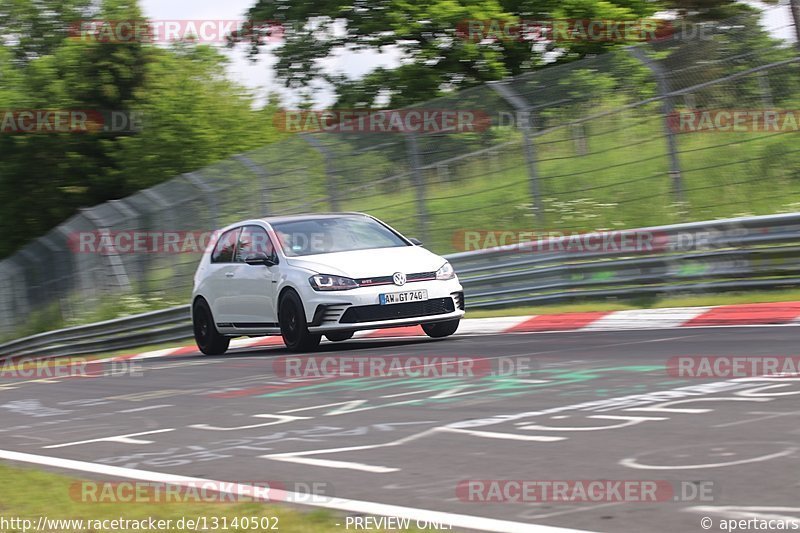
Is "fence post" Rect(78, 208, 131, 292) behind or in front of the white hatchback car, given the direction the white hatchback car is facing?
behind

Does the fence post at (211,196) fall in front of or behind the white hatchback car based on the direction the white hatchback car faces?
behind

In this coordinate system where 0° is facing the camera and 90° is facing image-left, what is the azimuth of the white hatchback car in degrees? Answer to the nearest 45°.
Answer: approximately 315°

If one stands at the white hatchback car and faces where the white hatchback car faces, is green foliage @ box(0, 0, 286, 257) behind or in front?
behind

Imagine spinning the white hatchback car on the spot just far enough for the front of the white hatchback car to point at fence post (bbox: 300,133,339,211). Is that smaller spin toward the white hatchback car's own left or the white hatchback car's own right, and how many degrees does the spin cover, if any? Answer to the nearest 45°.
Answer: approximately 135° to the white hatchback car's own left

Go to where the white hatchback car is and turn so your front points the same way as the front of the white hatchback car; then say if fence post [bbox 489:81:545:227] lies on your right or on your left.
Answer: on your left
